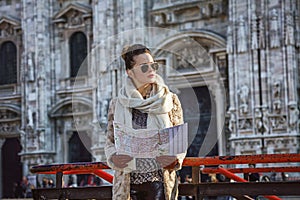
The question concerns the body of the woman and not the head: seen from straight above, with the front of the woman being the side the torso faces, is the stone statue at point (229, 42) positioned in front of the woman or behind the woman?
behind

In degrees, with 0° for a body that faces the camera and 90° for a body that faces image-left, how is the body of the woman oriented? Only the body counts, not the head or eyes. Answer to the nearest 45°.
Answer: approximately 0°

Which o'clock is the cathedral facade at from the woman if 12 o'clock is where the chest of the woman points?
The cathedral facade is roughly at 6 o'clock from the woman.
